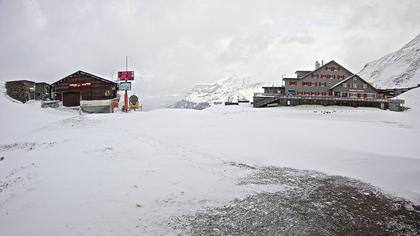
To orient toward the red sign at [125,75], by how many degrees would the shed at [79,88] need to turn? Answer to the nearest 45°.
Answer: approximately 45° to its left

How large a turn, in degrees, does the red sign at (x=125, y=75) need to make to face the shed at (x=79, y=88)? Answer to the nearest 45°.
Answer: approximately 135° to its right

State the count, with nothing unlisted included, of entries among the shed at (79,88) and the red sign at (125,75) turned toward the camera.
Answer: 2

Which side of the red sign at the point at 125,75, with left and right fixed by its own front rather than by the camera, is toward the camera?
front
